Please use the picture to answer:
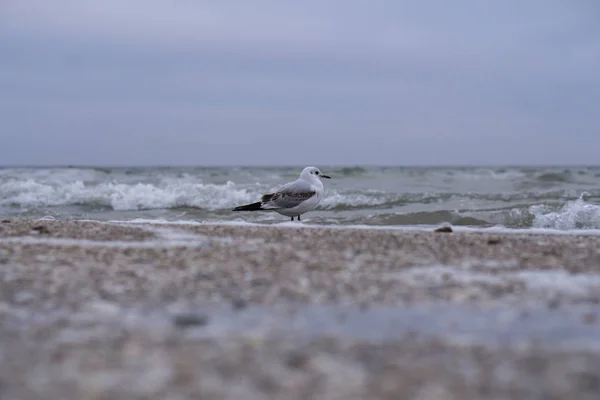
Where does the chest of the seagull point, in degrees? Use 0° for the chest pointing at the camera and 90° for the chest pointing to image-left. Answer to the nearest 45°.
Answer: approximately 270°
